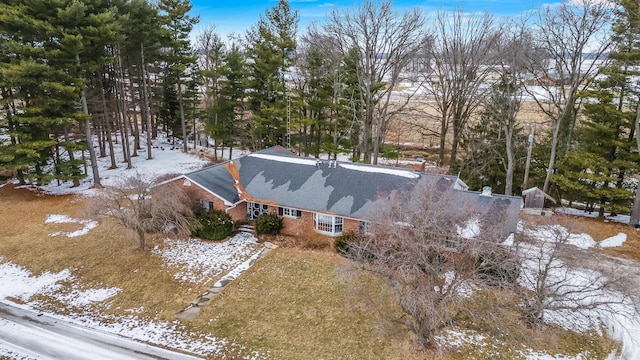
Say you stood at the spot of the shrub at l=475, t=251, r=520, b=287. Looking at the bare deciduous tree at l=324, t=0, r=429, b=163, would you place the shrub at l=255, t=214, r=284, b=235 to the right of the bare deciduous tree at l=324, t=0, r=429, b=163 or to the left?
left

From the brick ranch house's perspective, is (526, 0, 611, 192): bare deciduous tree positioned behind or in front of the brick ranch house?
behind

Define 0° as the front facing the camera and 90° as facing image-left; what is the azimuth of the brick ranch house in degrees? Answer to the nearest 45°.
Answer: approximately 45°

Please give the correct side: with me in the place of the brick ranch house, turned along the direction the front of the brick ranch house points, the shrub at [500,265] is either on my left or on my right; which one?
on my left

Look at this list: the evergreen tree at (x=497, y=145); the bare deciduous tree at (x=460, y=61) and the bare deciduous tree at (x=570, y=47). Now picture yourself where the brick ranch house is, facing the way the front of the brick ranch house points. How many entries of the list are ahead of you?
0

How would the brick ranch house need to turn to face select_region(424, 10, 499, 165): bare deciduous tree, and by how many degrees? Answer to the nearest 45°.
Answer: approximately 180°

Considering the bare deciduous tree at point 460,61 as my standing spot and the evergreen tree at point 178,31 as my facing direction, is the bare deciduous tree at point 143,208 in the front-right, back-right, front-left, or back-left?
front-left

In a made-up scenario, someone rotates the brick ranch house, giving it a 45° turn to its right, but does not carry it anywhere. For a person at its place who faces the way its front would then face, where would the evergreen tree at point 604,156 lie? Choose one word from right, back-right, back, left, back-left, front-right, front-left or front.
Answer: back

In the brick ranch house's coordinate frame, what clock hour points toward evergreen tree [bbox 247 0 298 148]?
The evergreen tree is roughly at 4 o'clock from the brick ranch house.

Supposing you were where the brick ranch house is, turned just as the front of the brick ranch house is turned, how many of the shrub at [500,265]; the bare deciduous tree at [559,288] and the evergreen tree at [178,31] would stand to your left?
2

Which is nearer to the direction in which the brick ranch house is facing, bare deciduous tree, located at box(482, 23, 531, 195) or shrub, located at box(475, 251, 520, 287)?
the shrub

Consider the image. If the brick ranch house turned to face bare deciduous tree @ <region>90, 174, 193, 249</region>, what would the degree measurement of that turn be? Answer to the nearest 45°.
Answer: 0° — it already faces it

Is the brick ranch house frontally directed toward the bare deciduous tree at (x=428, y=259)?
no

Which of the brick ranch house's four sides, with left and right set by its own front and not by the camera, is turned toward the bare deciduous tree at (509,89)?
back
